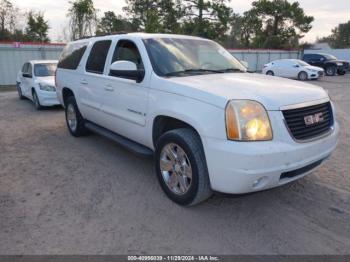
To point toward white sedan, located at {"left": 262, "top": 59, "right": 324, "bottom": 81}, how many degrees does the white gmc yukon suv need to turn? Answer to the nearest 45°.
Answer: approximately 135° to its left

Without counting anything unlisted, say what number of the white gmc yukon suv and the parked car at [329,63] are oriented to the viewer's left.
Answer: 0

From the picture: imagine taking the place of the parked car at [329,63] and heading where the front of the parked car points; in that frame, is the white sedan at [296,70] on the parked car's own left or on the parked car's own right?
on the parked car's own right

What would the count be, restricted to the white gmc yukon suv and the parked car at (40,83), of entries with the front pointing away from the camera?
0

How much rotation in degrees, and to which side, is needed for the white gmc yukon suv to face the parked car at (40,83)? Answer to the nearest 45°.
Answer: approximately 180°

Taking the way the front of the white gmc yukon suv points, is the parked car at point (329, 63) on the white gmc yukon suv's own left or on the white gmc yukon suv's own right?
on the white gmc yukon suv's own left

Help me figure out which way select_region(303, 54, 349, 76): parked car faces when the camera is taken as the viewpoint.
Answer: facing the viewer and to the right of the viewer

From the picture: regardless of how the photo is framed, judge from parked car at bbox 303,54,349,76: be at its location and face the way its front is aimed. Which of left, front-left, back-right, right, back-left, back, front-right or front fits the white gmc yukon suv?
front-right

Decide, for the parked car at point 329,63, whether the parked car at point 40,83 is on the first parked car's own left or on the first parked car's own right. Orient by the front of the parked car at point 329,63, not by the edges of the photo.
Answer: on the first parked car's own right

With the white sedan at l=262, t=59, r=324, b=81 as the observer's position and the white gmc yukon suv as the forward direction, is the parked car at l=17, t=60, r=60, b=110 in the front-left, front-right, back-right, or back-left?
front-right

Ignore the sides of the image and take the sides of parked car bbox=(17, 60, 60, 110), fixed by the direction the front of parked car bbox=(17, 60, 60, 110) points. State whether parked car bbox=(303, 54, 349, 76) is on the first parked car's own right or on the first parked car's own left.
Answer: on the first parked car's own left
